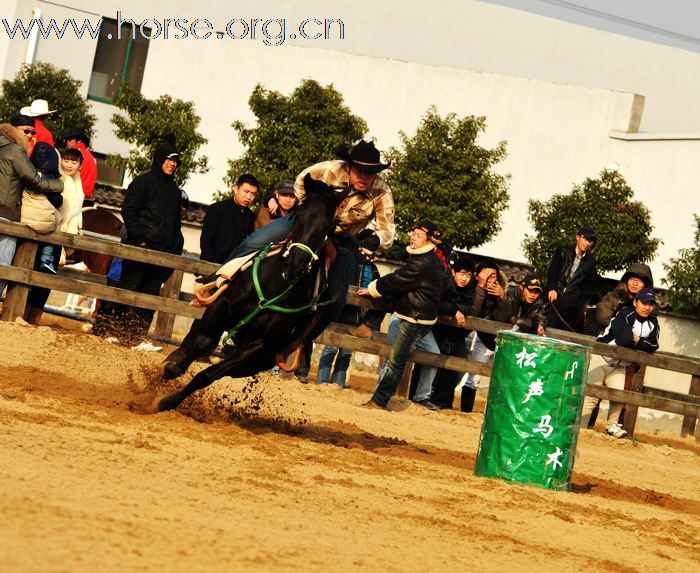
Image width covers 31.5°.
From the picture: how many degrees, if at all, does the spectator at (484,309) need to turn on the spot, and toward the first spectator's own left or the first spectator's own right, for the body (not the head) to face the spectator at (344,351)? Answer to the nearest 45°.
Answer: approximately 90° to the first spectator's own right

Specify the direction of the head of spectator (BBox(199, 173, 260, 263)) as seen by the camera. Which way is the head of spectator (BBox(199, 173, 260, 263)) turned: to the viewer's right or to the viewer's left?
to the viewer's right

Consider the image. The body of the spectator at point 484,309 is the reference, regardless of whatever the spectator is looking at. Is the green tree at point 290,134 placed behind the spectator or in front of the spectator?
behind

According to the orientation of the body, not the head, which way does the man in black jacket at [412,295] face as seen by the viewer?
to the viewer's left

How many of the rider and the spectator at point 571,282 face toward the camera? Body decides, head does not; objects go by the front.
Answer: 2

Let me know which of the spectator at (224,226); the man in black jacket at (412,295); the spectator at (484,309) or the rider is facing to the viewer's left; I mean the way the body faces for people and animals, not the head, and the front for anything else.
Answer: the man in black jacket

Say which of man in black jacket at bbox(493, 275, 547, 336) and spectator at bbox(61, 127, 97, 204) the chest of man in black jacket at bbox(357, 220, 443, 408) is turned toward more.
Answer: the spectator

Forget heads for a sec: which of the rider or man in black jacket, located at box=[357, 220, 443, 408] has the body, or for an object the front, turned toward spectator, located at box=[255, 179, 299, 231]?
the man in black jacket

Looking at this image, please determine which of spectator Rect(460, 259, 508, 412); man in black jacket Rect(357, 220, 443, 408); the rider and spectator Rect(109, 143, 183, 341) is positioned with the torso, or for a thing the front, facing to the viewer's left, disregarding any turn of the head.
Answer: the man in black jacket

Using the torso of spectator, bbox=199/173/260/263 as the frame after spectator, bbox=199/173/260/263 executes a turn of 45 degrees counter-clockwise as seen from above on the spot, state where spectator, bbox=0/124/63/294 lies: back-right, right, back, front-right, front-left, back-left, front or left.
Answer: back
